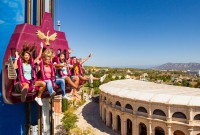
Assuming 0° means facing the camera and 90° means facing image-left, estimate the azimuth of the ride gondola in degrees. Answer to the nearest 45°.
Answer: approximately 315°

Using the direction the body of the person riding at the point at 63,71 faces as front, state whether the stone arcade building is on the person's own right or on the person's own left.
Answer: on the person's own left

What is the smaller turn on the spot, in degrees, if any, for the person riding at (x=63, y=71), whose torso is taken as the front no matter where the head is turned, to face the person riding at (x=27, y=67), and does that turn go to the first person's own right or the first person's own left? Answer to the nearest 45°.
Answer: approximately 90° to the first person's own right
